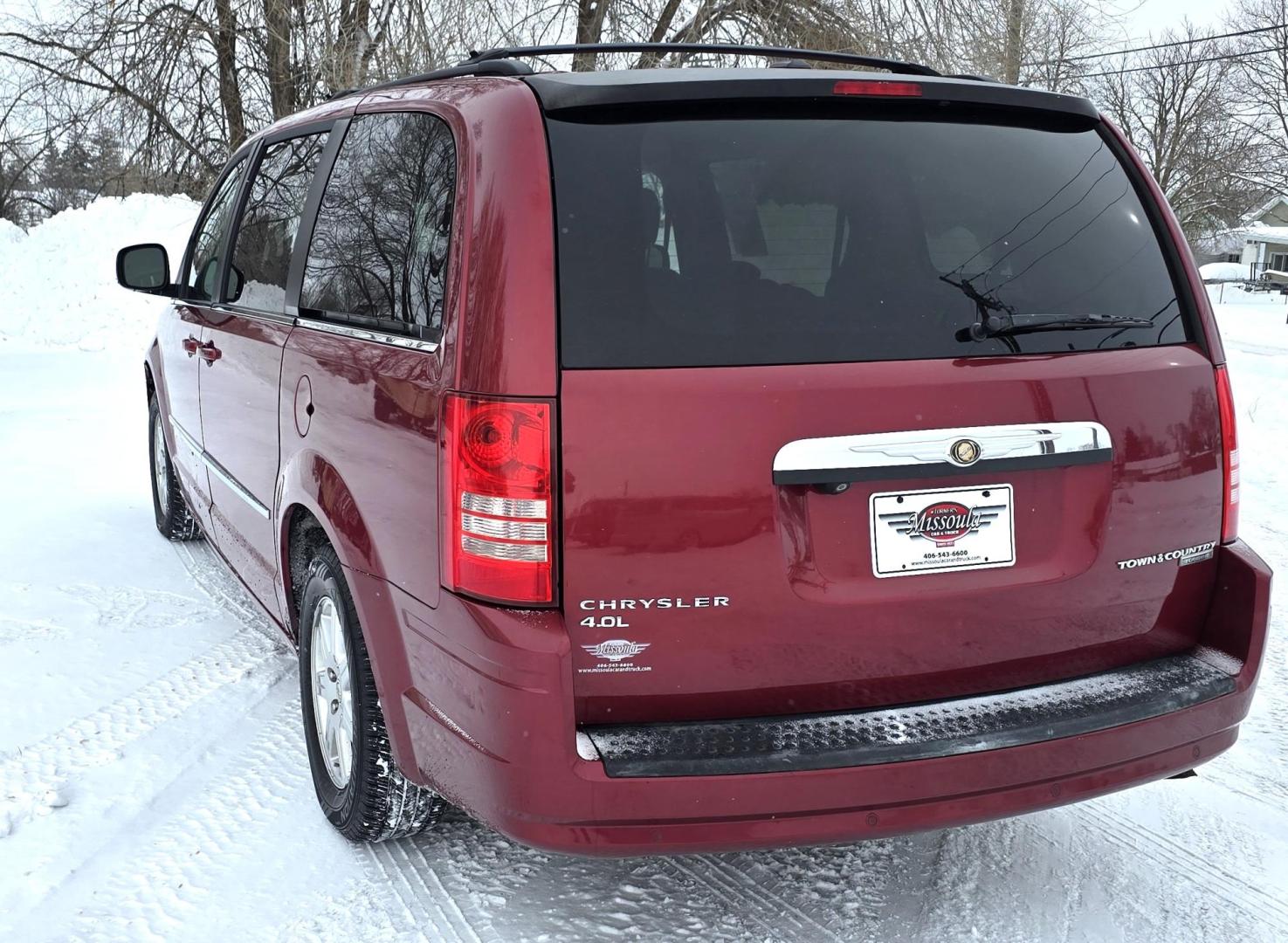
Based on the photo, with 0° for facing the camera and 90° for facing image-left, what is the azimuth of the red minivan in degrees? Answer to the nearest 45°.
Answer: approximately 135°
